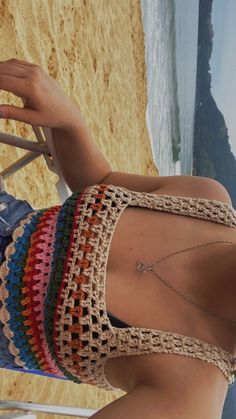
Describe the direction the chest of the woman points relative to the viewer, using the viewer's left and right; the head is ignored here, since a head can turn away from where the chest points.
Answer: facing the viewer
